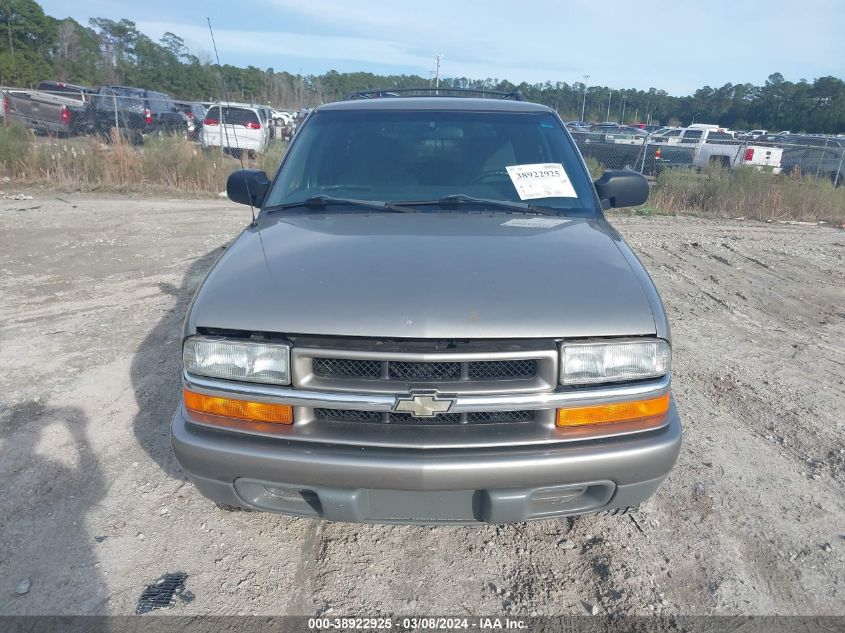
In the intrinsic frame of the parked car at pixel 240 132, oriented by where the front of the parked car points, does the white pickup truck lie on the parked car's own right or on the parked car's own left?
on the parked car's own right

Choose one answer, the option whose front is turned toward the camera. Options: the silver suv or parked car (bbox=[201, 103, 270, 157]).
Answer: the silver suv

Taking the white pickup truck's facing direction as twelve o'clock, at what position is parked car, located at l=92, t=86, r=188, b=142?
The parked car is roughly at 10 o'clock from the white pickup truck.

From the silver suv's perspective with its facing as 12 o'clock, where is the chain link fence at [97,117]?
The chain link fence is roughly at 5 o'clock from the silver suv.

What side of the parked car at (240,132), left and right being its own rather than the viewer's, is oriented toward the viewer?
back

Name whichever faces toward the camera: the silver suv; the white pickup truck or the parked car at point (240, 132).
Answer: the silver suv

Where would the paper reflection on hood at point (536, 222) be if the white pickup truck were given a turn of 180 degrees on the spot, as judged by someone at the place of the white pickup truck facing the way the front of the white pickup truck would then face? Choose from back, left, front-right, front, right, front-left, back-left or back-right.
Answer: front-right

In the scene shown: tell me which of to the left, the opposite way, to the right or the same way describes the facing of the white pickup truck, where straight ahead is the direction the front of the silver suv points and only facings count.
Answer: the opposite way

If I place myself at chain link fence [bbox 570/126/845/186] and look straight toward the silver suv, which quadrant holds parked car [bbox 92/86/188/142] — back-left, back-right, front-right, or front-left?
front-right

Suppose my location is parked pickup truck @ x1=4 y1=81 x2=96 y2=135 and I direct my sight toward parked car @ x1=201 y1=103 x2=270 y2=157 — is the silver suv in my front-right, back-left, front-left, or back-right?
front-right

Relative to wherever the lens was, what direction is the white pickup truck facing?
facing away from the viewer and to the left of the viewer

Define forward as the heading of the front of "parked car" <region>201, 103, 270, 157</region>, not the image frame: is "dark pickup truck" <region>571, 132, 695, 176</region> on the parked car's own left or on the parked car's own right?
on the parked car's own right

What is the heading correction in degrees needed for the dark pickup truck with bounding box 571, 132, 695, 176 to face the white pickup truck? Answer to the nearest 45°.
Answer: approximately 90° to its right

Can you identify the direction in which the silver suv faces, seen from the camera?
facing the viewer
